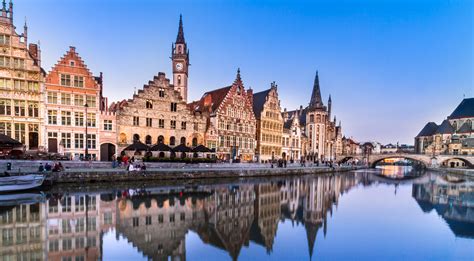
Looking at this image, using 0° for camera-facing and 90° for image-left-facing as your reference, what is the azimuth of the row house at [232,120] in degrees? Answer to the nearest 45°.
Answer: approximately 315°

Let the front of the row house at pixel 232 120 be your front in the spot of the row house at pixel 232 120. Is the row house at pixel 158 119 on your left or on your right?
on your right

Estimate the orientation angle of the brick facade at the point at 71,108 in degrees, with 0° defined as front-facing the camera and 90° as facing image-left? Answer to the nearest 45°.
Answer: approximately 0°

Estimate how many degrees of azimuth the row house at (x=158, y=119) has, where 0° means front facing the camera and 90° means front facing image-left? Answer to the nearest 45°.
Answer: approximately 0°
